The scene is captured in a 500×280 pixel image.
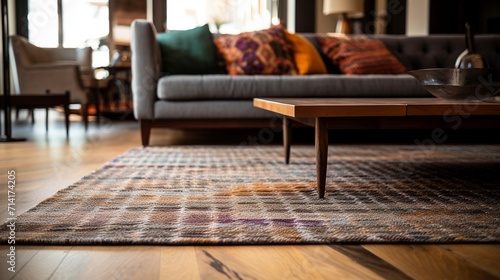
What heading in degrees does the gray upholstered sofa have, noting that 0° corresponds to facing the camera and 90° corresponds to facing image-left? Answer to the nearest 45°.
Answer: approximately 0°

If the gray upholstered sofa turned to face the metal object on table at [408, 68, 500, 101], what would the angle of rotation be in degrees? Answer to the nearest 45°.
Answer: approximately 45° to its left
